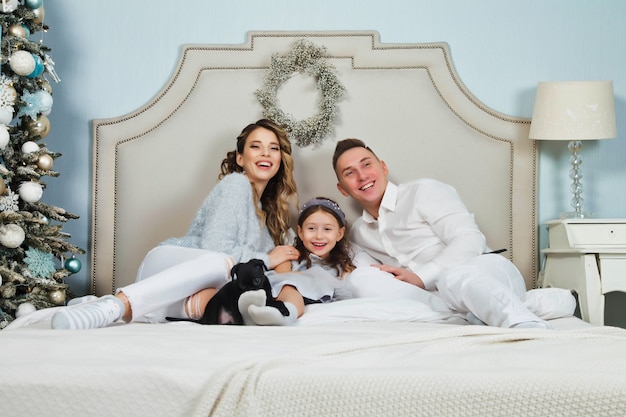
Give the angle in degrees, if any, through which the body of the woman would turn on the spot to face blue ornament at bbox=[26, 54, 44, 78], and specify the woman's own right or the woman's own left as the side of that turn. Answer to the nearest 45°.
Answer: approximately 135° to the woman's own right

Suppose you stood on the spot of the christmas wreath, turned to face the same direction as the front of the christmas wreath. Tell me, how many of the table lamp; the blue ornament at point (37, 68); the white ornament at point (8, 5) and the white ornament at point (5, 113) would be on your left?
1

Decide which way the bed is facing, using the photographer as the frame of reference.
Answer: facing the viewer

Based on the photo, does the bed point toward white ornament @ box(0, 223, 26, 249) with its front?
no

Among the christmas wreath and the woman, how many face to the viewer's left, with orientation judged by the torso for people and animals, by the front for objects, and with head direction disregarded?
0

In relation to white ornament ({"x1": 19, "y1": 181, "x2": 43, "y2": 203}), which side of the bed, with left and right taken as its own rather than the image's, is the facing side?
right

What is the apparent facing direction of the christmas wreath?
toward the camera

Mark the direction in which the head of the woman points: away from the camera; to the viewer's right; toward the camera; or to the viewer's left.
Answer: toward the camera

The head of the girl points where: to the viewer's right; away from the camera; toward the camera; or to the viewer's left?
toward the camera

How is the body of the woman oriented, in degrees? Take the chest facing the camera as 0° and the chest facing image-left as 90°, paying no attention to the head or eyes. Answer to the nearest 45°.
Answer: approximately 315°

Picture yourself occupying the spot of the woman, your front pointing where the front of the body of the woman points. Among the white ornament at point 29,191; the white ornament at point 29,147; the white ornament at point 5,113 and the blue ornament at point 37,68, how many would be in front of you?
0

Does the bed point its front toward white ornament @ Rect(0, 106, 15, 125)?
no
